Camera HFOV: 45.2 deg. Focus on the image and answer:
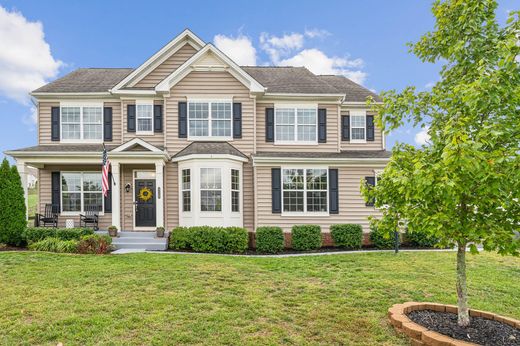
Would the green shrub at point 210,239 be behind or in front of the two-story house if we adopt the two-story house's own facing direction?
in front

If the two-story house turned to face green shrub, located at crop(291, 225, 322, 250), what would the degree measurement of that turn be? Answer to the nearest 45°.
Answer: approximately 45° to its left

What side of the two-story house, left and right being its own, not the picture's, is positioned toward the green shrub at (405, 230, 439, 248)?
left

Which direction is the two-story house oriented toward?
toward the camera

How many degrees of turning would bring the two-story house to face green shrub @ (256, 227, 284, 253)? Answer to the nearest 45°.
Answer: approximately 45° to its left
